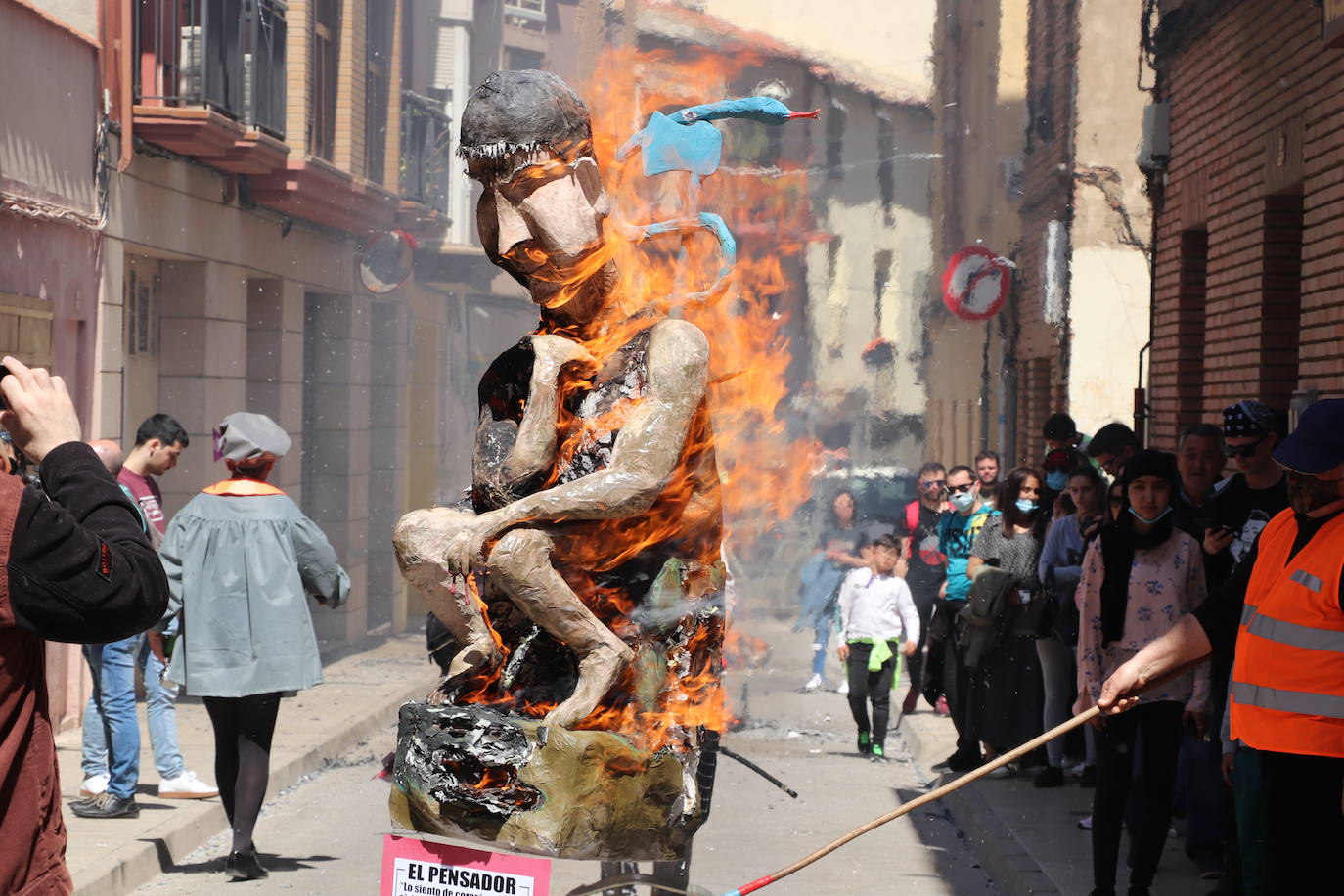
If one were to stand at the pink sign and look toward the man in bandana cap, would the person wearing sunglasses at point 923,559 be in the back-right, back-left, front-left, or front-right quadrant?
front-left

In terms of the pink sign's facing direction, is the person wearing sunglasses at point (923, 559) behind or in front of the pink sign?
behind

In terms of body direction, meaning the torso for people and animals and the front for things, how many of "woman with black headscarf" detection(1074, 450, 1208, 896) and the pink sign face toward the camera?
2

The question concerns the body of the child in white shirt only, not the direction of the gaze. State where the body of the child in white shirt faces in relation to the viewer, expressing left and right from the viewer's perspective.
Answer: facing the viewer

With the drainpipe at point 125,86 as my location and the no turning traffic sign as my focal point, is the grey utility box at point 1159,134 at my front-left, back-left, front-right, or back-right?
front-right

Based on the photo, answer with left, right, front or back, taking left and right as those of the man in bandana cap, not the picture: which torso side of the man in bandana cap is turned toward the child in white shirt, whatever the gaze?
right

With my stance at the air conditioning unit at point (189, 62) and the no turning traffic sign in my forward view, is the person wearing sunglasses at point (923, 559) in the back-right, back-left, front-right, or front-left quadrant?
front-right

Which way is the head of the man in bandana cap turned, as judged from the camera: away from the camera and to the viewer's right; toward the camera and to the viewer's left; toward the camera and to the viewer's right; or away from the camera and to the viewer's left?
toward the camera and to the viewer's left

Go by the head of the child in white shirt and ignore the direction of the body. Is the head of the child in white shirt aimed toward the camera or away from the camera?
toward the camera

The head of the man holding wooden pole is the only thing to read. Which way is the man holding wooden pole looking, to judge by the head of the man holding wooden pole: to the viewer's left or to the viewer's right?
to the viewer's left

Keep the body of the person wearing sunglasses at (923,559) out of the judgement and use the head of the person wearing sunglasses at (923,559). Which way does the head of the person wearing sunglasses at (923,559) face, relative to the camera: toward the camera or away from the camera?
toward the camera

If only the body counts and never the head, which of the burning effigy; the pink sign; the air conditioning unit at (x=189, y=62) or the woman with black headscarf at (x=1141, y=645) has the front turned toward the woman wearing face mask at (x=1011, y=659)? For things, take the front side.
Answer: the air conditioning unit

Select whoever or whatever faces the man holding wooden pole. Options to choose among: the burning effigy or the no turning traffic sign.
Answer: the no turning traffic sign

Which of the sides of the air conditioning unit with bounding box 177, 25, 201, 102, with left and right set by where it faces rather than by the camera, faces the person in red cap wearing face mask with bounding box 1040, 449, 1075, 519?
front

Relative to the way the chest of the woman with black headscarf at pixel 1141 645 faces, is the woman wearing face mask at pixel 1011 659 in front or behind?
behind

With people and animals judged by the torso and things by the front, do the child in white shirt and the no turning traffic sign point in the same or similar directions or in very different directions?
same or similar directions

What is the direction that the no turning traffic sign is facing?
toward the camera

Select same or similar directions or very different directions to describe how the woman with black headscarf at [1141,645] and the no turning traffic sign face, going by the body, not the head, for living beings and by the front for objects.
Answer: same or similar directions

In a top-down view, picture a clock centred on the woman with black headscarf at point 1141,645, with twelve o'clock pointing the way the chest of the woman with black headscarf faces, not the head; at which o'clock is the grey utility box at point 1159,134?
The grey utility box is roughly at 6 o'clock from the woman with black headscarf.
